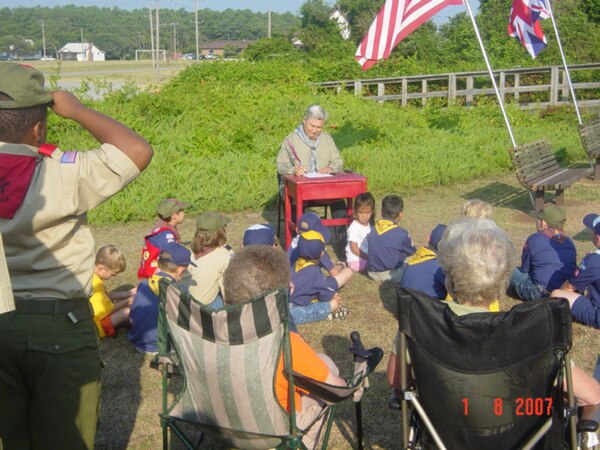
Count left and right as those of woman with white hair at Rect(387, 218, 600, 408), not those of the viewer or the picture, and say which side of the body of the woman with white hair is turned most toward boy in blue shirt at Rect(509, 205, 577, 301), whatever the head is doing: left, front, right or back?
front

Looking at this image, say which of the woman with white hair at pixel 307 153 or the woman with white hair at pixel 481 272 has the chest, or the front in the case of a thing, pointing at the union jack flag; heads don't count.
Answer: the woman with white hair at pixel 481 272

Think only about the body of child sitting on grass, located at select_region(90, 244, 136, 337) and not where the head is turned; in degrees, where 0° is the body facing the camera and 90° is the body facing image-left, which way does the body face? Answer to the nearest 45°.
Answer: approximately 270°

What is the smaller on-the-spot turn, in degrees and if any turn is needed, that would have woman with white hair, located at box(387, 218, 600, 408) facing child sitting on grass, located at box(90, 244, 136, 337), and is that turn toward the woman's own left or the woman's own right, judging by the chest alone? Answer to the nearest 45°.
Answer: approximately 45° to the woman's own left

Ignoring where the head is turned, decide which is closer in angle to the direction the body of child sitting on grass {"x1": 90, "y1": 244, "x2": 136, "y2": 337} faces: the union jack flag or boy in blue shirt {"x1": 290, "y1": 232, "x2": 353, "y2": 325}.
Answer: the boy in blue shirt

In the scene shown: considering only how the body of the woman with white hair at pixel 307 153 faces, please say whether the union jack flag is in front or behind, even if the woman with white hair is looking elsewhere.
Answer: behind

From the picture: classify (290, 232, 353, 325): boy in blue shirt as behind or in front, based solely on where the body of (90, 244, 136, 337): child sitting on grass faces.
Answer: in front

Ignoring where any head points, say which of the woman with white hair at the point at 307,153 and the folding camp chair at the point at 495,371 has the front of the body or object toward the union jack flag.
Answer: the folding camp chair

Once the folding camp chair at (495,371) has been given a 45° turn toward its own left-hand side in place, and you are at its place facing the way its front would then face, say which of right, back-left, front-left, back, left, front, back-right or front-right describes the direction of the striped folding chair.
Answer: front-left

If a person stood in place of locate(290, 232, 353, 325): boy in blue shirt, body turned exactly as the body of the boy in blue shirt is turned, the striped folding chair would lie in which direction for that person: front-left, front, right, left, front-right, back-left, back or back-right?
back-right

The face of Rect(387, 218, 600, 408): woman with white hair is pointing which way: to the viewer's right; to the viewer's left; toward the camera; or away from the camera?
away from the camera

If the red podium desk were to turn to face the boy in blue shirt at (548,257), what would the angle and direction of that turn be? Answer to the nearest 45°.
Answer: approximately 45° to its left

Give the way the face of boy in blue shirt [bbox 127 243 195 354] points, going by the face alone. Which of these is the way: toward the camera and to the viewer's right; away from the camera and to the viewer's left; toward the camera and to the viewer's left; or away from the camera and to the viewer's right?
away from the camera and to the viewer's right
